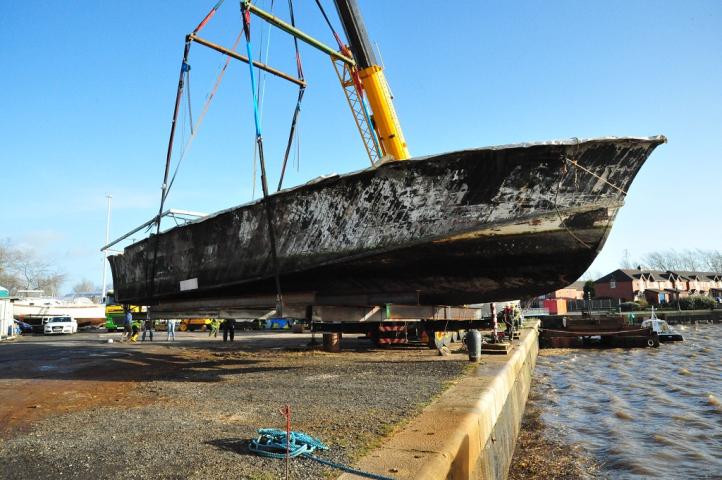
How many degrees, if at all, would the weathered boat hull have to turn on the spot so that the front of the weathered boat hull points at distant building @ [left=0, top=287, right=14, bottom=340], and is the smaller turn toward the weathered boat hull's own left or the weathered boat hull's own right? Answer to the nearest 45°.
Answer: approximately 135° to the weathered boat hull's own left

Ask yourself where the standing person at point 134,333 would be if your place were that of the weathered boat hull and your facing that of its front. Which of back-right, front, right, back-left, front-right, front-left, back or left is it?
back-left

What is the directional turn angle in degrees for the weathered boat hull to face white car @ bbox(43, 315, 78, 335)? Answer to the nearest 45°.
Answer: approximately 135° to its left

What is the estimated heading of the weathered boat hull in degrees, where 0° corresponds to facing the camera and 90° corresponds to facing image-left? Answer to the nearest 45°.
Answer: approximately 270°

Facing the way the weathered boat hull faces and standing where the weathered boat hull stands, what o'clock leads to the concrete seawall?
The concrete seawall is roughly at 3 o'clock from the weathered boat hull.
